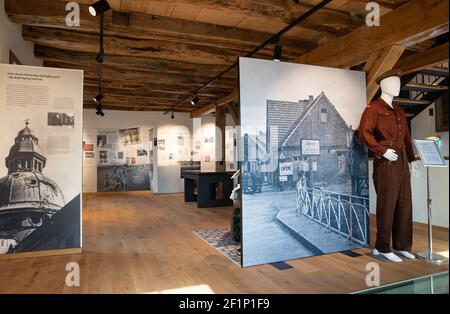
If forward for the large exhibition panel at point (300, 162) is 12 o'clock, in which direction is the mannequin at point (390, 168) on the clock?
The mannequin is roughly at 10 o'clock from the large exhibition panel.

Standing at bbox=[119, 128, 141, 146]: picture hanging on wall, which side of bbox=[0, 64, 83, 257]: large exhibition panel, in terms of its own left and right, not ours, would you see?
back

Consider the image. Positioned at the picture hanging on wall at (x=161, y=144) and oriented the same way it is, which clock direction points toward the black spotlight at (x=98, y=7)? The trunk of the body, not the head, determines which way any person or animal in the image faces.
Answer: The black spotlight is roughly at 12 o'clock from the picture hanging on wall.

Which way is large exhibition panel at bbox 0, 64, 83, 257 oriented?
toward the camera

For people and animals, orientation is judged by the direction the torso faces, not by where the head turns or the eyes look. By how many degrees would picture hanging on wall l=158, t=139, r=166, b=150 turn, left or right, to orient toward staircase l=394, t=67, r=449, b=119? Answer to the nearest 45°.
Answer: approximately 45° to its left

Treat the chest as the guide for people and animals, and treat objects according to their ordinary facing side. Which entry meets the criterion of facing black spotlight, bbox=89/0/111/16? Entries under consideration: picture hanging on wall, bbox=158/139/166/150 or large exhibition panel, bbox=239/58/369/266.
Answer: the picture hanging on wall

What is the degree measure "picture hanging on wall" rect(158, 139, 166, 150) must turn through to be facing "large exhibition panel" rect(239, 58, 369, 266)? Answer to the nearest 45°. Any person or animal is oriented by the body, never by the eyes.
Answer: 0° — it already faces it

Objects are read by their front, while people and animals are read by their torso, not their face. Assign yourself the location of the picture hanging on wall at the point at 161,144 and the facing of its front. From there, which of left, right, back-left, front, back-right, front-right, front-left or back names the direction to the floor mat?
front

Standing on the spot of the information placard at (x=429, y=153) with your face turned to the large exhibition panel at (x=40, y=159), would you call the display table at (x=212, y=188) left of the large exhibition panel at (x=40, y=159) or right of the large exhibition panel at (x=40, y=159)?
right

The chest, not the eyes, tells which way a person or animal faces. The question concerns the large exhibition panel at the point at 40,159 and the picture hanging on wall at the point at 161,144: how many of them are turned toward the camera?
2

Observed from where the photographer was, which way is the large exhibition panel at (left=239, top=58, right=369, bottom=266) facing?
facing the viewer and to the right of the viewer

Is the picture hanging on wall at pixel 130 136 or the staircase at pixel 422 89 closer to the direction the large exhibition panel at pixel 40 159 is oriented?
the staircase

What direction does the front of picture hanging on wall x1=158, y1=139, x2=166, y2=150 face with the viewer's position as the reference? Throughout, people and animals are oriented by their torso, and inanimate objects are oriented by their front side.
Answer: facing the viewer

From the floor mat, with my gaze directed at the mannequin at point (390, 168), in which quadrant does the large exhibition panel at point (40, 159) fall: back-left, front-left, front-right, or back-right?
back-right

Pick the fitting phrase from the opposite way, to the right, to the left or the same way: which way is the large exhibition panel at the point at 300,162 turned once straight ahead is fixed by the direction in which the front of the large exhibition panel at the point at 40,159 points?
the same way

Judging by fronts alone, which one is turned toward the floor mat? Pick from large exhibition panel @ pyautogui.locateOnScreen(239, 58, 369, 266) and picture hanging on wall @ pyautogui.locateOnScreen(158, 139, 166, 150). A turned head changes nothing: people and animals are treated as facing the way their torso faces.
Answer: the picture hanging on wall
